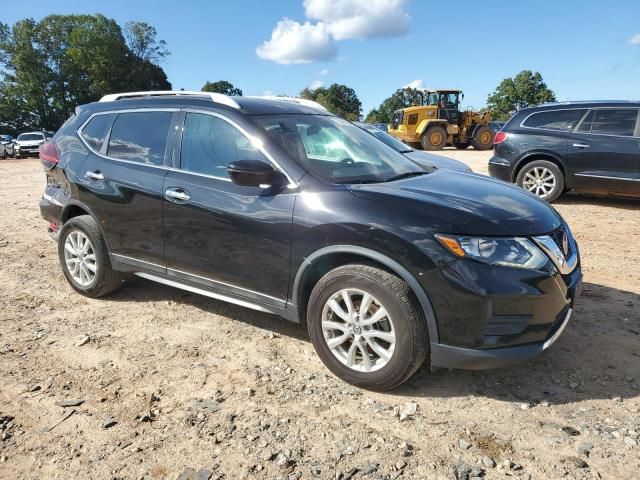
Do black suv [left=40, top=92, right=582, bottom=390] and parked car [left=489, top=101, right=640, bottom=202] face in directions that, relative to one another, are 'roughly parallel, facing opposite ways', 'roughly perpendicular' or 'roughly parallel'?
roughly parallel

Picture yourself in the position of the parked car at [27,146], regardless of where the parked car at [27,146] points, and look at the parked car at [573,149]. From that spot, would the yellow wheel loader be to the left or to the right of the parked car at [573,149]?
left

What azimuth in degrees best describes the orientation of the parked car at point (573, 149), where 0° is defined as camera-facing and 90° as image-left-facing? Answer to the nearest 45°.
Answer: approximately 270°

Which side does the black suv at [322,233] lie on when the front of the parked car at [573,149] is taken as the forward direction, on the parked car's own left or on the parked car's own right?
on the parked car's own right

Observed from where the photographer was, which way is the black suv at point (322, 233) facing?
facing the viewer and to the right of the viewer

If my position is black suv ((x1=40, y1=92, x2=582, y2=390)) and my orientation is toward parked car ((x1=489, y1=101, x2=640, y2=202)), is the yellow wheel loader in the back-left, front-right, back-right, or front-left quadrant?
front-left

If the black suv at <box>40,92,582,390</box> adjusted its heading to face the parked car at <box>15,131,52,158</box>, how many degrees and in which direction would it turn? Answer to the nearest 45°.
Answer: approximately 180°

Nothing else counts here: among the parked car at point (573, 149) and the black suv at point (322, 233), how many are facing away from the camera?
0

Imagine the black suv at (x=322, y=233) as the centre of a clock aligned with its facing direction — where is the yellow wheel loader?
The yellow wheel loader is roughly at 8 o'clock from the black suv.
